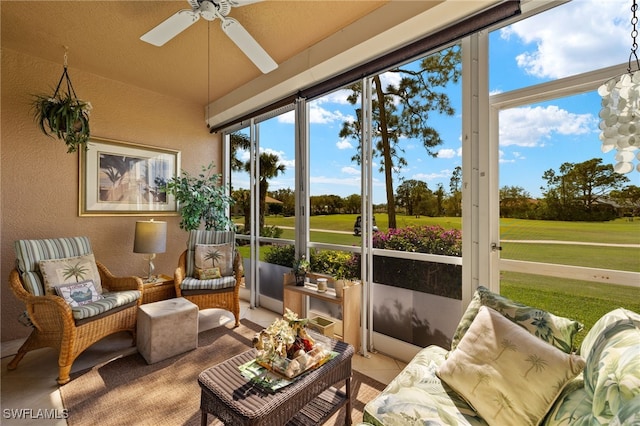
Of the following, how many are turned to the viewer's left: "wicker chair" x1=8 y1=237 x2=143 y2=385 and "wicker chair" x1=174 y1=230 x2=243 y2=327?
0

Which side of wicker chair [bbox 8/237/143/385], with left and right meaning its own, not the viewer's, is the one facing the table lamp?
left

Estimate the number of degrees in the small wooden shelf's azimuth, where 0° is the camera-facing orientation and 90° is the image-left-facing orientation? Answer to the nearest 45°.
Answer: approximately 45°

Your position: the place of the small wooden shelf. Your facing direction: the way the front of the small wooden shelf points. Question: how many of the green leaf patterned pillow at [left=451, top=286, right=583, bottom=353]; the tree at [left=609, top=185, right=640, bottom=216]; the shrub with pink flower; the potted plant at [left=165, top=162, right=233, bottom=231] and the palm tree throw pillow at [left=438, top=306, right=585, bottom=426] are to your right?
1

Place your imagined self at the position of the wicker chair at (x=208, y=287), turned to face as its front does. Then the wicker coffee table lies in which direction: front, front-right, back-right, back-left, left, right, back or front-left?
front

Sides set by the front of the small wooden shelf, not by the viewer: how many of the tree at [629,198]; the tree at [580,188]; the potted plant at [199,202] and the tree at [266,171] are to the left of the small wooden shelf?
0

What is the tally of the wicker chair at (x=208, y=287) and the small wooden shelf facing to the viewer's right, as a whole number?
0

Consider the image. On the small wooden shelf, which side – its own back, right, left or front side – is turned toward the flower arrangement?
front

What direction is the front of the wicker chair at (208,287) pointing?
toward the camera

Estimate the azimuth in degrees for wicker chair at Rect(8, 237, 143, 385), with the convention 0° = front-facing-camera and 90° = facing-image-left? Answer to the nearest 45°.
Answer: approximately 315°
